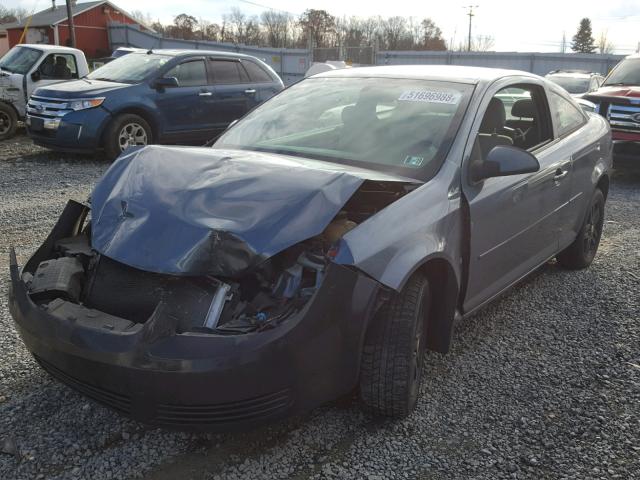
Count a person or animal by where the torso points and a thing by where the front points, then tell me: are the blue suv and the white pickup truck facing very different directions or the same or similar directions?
same or similar directions

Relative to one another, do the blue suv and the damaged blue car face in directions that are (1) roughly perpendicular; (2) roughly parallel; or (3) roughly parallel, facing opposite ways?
roughly parallel

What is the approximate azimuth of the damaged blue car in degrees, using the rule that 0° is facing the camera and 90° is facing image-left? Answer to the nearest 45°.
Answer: approximately 45°

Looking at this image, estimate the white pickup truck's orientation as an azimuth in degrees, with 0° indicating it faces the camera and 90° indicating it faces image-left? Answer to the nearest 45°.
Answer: approximately 45°

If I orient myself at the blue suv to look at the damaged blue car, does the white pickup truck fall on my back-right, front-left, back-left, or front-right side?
back-right

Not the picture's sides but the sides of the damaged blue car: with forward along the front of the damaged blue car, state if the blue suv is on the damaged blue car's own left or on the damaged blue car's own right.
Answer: on the damaged blue car's own right

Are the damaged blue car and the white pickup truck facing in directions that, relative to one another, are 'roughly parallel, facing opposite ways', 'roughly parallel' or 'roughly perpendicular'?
roughly parallel

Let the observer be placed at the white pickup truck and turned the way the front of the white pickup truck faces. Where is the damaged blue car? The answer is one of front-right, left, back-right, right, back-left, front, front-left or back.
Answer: front-left

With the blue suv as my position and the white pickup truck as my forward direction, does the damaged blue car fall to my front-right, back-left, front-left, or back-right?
back-left

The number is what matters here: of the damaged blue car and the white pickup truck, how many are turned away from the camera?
0

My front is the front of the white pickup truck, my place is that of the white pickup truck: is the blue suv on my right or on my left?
on my left
